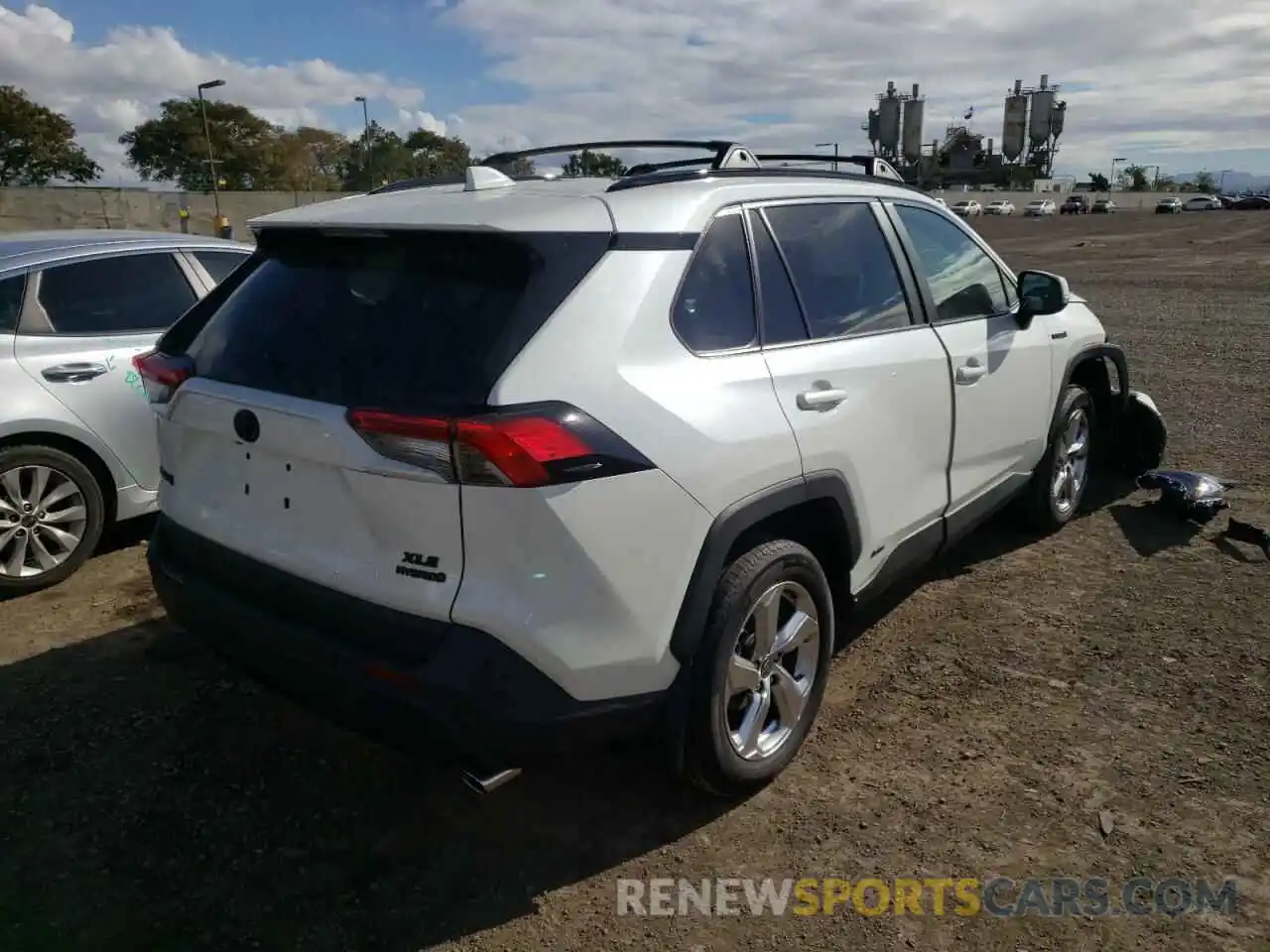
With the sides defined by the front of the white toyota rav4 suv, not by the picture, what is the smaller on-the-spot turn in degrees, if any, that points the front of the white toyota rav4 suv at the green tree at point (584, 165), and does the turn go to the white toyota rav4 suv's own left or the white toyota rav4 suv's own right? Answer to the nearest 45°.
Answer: approximately 45° to the white toyota rav4 suv's own left

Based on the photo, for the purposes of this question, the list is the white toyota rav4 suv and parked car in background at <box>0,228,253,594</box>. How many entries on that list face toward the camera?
0

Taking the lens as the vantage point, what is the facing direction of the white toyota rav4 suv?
facing away from the viewer and to the right of the viewer

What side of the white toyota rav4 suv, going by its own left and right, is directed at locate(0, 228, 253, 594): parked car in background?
left

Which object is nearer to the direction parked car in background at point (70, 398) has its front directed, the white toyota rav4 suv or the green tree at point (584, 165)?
the green tree

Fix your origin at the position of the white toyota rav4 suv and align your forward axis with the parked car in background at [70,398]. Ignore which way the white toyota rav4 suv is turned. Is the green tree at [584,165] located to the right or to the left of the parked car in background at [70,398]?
right

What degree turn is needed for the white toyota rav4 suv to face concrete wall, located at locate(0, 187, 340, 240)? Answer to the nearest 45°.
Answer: approximately 90° to its left
